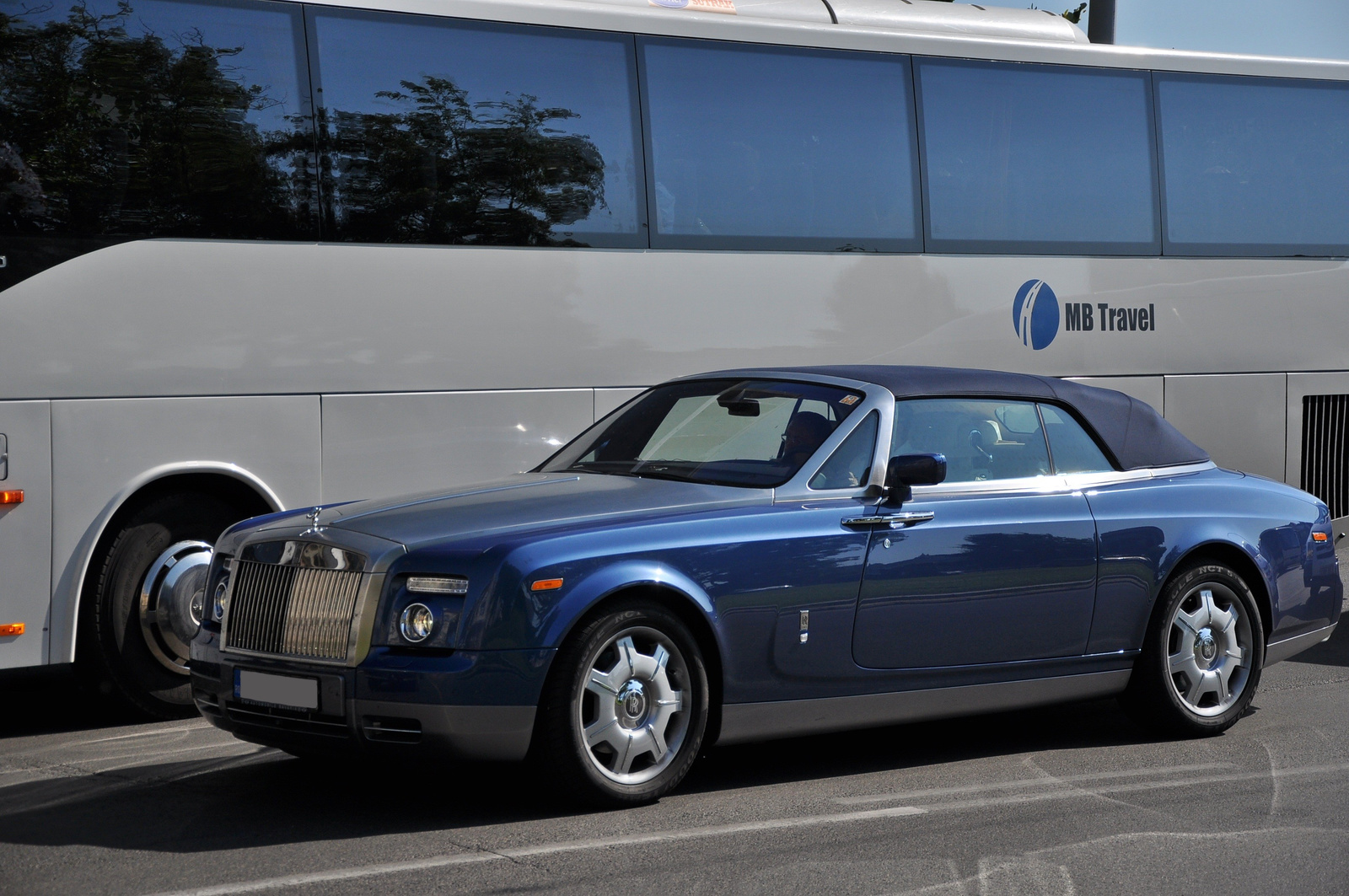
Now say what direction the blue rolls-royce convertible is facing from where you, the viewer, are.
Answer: facing the viewer and to the left of the viewer
